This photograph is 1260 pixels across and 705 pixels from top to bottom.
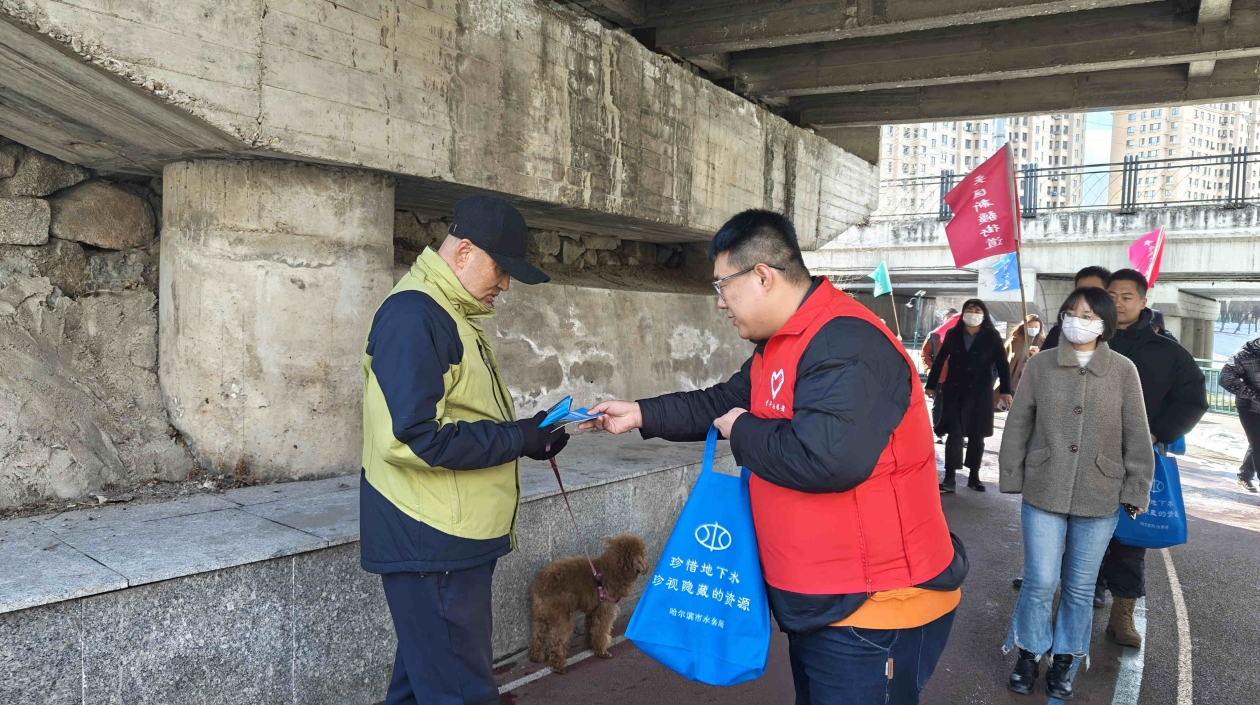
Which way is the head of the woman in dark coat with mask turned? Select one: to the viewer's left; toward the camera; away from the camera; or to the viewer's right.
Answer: toward the camera

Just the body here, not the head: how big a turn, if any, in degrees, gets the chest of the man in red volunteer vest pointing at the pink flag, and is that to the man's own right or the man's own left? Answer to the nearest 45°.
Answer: approximately 135° to the man's own right

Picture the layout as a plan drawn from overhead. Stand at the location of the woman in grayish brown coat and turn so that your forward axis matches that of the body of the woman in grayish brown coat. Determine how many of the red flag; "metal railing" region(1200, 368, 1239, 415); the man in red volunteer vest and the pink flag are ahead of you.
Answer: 1

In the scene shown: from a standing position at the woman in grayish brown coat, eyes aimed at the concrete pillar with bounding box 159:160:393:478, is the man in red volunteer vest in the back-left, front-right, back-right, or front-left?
front-left

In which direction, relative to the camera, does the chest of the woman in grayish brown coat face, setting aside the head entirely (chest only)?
toward the camera

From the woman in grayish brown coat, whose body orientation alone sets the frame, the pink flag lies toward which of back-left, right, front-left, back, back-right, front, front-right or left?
back

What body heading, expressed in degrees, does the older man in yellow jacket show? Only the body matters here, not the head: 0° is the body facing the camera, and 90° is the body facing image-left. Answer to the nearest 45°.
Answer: approximately 270°

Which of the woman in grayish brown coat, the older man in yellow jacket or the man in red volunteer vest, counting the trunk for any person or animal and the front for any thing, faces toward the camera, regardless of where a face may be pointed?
the woman in grayish brown coat

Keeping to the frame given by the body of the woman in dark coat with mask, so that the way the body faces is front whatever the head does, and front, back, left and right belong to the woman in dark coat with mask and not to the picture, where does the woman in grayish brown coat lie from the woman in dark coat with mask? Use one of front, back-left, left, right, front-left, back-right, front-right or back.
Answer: front

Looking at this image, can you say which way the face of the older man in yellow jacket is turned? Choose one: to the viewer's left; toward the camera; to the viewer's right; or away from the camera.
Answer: to the viewer's right

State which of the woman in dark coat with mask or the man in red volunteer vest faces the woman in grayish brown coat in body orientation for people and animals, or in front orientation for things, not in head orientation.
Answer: the woman in dark coat with mask

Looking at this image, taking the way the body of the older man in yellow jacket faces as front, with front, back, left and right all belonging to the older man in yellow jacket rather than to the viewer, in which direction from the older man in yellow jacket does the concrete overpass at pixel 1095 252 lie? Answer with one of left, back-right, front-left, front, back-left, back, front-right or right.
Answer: front-left

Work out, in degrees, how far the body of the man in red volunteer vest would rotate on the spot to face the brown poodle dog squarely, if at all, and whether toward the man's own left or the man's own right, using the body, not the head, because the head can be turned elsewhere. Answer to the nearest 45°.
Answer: approximately 45° to the man's own right

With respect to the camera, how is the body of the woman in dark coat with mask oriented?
toward the camera

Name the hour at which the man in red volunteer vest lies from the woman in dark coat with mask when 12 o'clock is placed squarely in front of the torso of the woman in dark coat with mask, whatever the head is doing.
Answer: The man in red volunteer vest is roughly at 12 o'clock from the woman in dark coat with mask.

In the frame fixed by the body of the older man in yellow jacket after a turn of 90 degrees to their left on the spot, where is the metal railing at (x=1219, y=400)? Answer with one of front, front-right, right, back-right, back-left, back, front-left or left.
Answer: front-right

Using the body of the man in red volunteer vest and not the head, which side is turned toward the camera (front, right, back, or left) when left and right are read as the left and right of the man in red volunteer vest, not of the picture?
left
